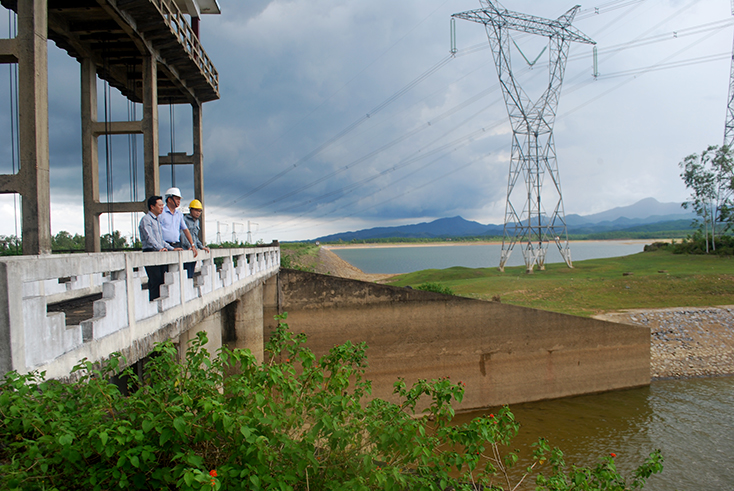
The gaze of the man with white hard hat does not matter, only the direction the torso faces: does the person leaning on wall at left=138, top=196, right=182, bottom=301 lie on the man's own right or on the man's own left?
on the man's own right

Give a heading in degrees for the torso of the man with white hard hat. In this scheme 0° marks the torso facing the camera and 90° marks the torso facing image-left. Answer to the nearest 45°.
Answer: approximately 315°

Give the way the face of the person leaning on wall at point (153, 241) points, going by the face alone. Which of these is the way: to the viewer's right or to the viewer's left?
to the viewer's right
